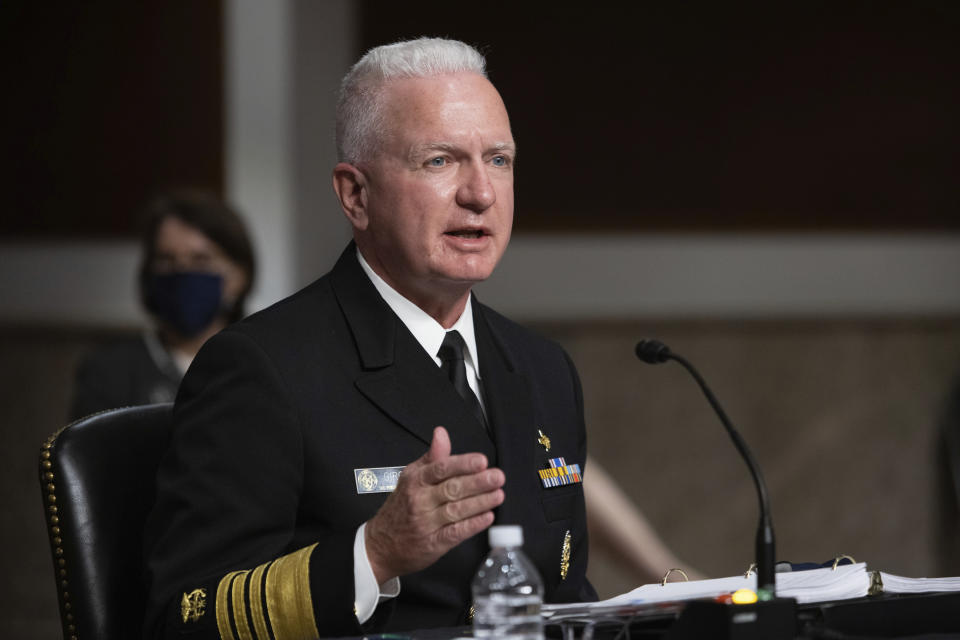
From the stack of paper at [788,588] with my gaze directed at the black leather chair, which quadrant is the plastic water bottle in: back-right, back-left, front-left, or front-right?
front-left

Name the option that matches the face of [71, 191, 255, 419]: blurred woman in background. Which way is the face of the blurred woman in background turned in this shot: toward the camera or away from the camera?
toward the camera

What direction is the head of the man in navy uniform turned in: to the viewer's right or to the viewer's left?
to the viewer's right

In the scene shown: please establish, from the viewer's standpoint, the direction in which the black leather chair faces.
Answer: facing the viewer and to the right of the viewer

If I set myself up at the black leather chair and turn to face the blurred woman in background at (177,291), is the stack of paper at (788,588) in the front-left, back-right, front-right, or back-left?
back-right

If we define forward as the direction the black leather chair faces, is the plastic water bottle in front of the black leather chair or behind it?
in front

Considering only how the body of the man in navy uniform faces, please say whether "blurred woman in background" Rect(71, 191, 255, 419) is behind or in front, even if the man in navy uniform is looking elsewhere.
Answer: behind

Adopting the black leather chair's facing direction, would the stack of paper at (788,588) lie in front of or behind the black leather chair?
in front

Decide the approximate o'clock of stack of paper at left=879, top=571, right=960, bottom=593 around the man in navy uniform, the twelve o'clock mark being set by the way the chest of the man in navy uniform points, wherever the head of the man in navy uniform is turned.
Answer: The stack of paper is roughly at 11 o'clock from the man in navy uniform.

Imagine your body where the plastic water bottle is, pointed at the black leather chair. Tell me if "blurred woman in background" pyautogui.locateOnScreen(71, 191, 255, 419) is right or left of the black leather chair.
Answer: right
